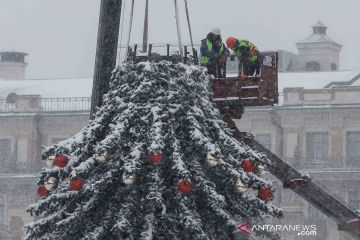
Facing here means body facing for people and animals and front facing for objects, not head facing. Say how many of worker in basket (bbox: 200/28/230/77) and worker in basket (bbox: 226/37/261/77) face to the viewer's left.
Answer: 1

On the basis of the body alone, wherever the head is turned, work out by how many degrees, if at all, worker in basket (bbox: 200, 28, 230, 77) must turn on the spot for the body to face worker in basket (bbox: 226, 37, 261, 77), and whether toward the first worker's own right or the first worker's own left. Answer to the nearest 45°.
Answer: approximately 90° to the first worker's own left

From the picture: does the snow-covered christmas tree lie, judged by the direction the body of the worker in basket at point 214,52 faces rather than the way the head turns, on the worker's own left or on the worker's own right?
on the worker's own right

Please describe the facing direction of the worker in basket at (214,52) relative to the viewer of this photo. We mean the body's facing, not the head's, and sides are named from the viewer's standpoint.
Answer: facing the viewer and to the right of the viewer

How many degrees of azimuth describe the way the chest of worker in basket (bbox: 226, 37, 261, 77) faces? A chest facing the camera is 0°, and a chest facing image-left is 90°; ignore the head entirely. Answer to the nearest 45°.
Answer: approximately 90°
